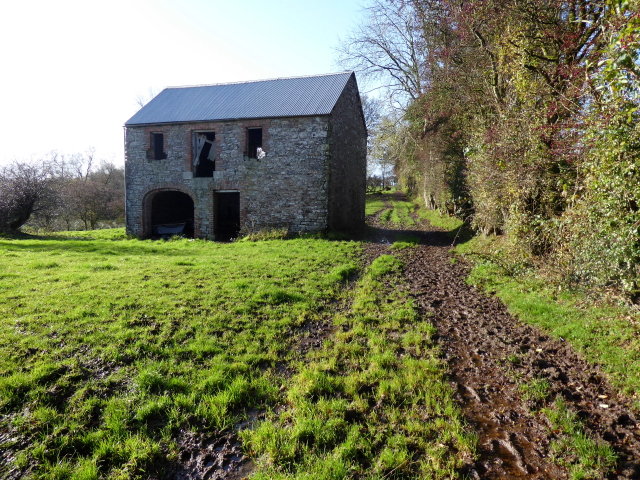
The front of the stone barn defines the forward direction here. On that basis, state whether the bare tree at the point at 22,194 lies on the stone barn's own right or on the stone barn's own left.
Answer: on the stone barn's own right

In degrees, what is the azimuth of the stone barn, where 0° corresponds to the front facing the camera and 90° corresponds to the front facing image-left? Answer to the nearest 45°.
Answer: approximately 0°
